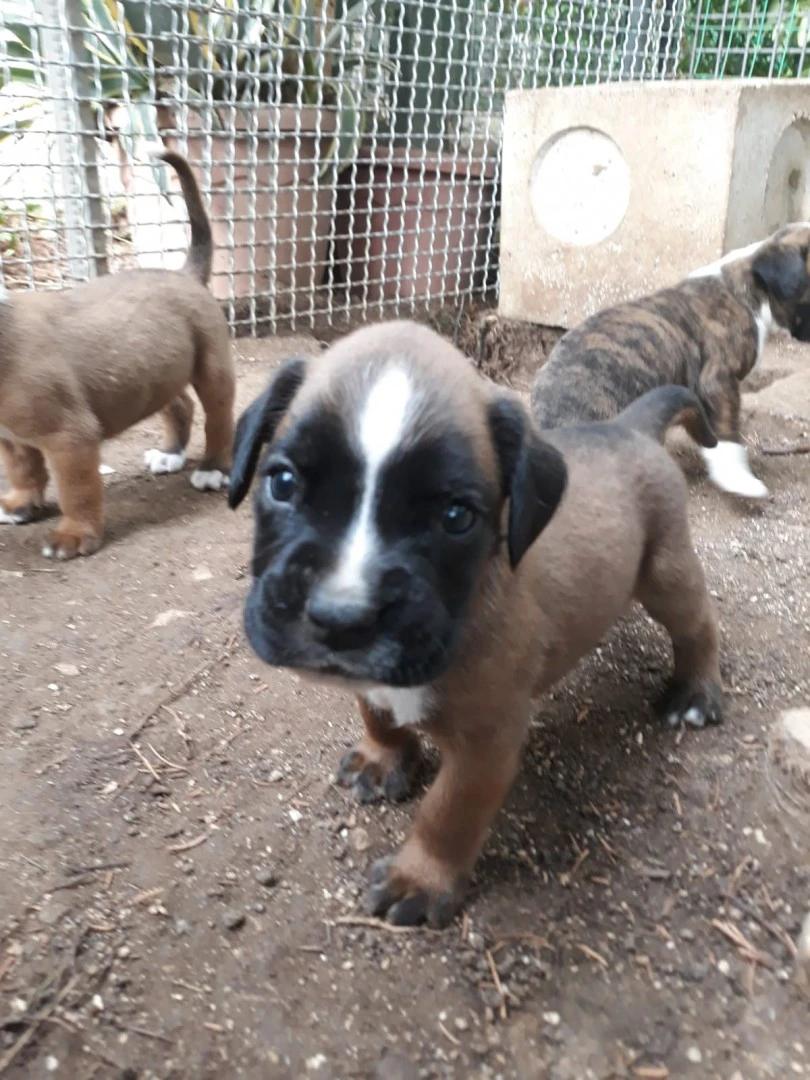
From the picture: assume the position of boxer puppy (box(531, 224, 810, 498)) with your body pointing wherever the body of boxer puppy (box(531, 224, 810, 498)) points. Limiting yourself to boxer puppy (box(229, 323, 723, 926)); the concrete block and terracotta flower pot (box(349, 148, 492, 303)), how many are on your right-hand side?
1

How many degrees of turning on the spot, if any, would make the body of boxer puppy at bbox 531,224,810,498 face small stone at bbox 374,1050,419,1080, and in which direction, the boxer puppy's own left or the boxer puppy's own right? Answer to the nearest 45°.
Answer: approximately 90° to the boxer puppy's own right

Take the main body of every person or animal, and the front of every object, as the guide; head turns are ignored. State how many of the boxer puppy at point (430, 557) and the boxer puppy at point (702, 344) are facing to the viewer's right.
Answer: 1

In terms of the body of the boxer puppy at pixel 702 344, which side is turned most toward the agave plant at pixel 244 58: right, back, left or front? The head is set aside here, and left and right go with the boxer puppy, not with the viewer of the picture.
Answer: left

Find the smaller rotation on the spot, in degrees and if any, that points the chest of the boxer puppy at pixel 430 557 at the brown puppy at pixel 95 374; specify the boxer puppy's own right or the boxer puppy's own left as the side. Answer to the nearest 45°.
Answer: approximately 90° to the boxer puppy's own right

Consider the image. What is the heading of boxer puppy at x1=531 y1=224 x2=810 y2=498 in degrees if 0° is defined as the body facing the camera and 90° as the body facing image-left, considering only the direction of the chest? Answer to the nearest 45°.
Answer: approximately 270°

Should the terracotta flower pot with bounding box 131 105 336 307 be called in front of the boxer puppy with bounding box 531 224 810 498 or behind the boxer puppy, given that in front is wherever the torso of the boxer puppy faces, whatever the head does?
behind

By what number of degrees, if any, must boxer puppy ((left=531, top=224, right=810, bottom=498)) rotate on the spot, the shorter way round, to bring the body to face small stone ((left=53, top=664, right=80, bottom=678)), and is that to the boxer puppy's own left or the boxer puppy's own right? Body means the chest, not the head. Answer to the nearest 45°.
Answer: approximately 135° to the boxer puppy's own right

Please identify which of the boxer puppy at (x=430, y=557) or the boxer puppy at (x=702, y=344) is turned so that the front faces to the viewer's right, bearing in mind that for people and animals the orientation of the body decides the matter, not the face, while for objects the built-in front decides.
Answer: the boxer puppy at (x=702, y=344)

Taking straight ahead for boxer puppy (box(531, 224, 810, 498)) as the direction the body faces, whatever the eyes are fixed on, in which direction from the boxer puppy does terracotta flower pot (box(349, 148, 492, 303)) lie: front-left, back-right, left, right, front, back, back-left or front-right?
back-left

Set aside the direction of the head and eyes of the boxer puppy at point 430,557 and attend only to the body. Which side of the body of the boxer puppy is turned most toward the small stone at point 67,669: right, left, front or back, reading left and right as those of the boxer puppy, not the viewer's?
right
